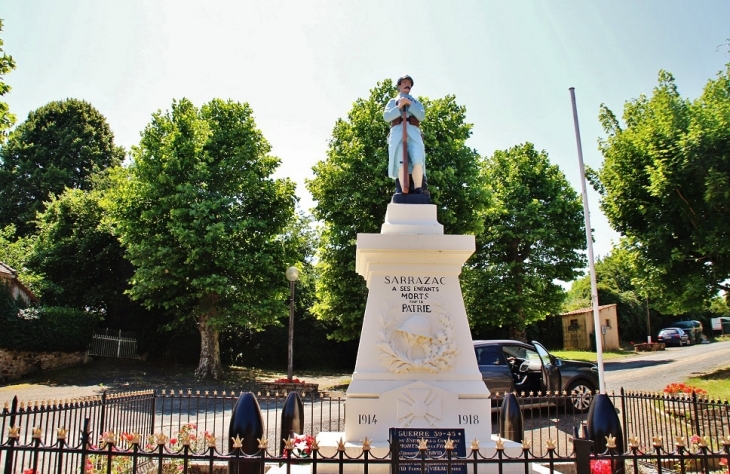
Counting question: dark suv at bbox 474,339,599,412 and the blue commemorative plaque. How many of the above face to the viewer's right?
1

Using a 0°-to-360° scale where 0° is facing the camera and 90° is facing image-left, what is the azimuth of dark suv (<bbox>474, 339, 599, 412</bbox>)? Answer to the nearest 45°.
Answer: approximately 270°

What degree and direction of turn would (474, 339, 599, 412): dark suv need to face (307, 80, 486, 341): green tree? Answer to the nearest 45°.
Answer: approximately 135° to its left

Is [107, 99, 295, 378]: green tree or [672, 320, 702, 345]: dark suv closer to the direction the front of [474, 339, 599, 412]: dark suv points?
the dark suv

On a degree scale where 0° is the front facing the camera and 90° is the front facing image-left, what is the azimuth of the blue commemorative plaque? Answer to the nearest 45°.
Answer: approximately 0°

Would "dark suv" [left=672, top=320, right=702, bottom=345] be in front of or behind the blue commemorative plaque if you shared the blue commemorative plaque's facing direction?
behind

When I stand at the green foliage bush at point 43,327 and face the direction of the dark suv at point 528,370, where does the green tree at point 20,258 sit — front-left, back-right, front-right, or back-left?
back-left

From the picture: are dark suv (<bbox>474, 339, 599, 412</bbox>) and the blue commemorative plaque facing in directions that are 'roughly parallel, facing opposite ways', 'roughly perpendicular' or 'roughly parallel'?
roughly perpendicular

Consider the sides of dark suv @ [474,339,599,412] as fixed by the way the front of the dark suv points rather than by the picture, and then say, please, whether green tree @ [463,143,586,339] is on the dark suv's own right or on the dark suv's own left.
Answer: on the dark suv's own left
